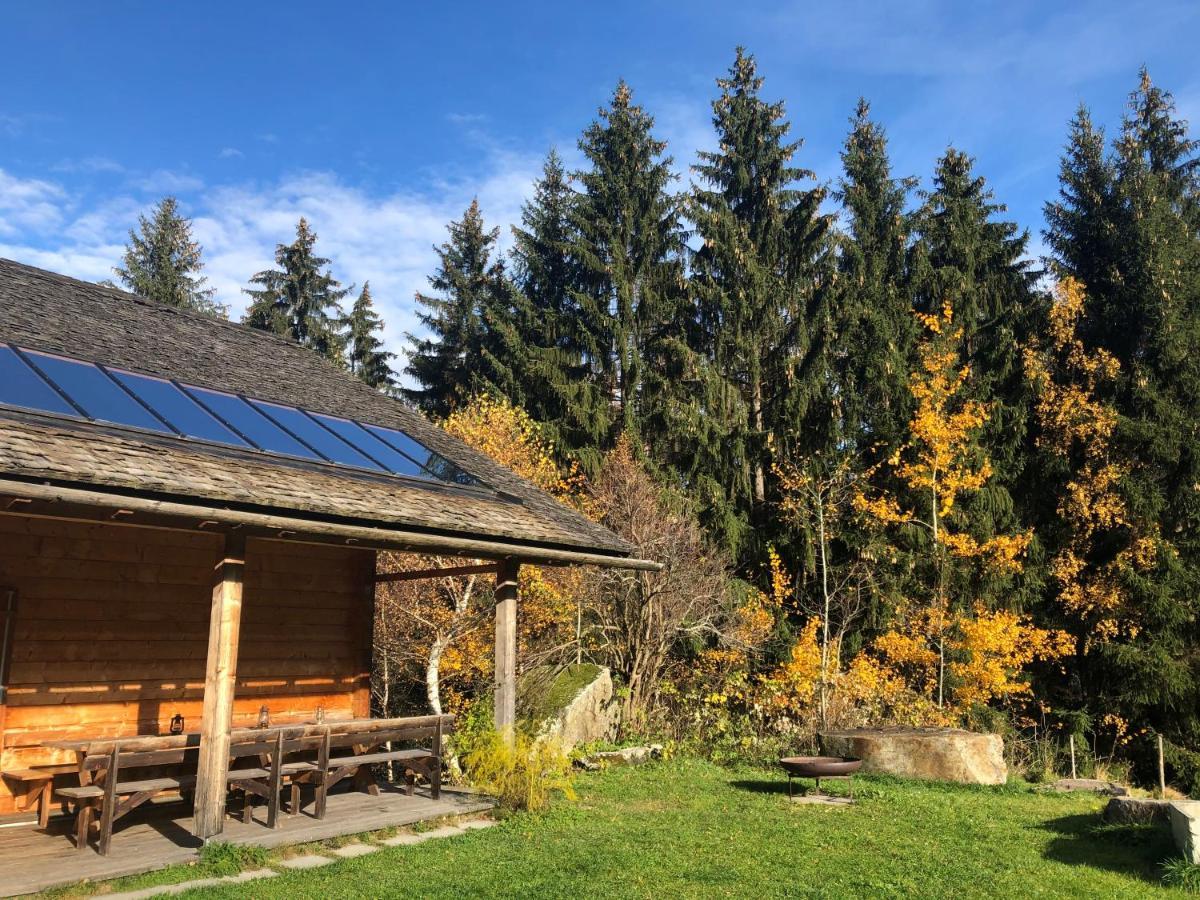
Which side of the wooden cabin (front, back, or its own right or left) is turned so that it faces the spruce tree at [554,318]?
left

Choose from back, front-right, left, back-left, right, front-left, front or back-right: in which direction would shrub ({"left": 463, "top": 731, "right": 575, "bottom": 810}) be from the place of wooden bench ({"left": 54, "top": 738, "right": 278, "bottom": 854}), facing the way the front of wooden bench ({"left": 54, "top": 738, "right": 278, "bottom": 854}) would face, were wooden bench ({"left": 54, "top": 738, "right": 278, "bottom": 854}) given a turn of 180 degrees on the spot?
front-left

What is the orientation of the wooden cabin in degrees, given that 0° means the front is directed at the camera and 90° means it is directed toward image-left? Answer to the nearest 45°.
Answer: approximately 315°

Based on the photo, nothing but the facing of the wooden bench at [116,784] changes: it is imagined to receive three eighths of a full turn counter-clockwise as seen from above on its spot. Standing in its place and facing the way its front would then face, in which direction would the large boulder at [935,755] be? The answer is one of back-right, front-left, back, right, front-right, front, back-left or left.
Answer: left

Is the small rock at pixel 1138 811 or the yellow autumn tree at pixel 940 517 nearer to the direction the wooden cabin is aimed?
the small rock

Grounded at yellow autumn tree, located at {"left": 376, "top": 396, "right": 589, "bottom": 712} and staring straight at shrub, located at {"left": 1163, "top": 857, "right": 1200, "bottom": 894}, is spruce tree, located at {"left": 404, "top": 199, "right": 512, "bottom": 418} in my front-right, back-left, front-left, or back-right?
back-left

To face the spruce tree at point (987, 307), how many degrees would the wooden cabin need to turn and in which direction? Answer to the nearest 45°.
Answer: approximately 90° to its left

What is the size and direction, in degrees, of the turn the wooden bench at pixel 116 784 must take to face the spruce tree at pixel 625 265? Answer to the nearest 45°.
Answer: approximately 90° to its right

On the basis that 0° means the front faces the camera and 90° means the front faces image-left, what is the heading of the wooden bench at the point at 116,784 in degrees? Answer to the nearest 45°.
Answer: approximately 135°

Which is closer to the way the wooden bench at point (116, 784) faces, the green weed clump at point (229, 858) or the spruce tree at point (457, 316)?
the spruce tree

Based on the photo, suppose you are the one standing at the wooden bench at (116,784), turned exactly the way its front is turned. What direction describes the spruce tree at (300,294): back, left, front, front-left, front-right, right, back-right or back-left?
front-right

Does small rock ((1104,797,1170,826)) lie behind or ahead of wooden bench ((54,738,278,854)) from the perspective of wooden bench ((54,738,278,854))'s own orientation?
behind

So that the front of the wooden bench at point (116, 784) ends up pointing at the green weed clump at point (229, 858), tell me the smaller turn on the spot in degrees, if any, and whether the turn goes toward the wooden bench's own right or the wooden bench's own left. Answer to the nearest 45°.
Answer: approximately 180°

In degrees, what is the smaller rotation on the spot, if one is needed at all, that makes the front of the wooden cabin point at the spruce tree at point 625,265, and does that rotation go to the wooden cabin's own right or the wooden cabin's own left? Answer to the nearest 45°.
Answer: approximately 90° to the wooden cabin's own left

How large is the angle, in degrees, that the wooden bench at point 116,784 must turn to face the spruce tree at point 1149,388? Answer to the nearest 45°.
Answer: approximately 135° to its right

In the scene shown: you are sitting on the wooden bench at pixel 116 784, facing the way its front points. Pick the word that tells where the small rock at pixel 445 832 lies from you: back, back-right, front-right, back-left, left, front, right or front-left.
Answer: back-right

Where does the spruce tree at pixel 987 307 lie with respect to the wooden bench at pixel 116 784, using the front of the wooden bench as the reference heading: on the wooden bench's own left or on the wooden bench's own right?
on the wooden bench's own right

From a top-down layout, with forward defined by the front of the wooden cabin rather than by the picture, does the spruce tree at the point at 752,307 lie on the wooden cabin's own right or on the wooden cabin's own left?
on the wooden cabin's own left
